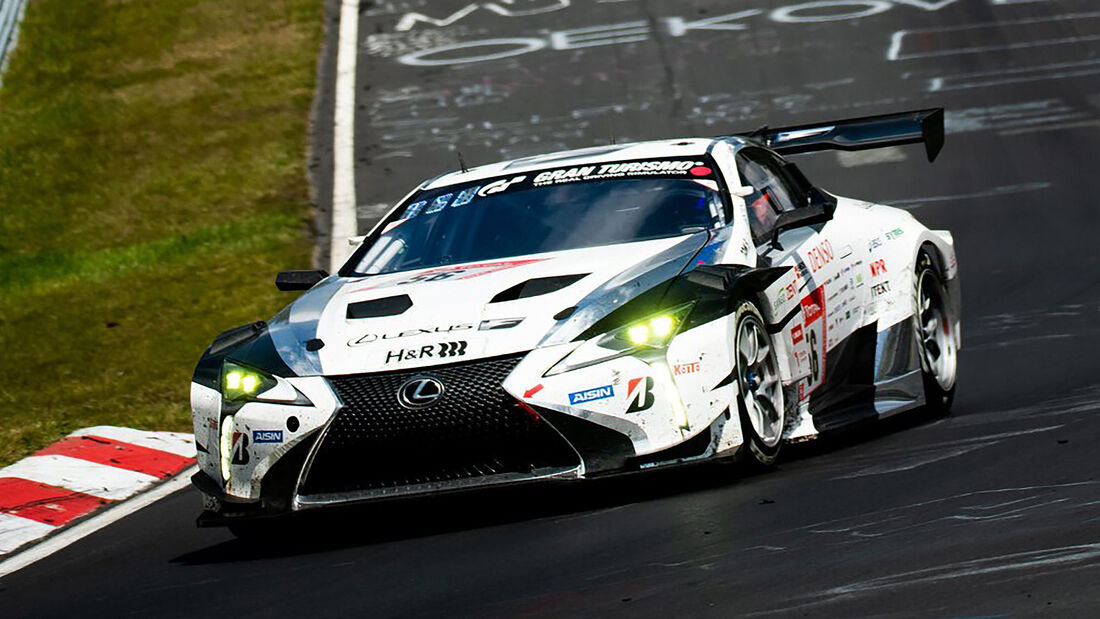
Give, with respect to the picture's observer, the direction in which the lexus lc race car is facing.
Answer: facing the viewer and to the left of the viewer
